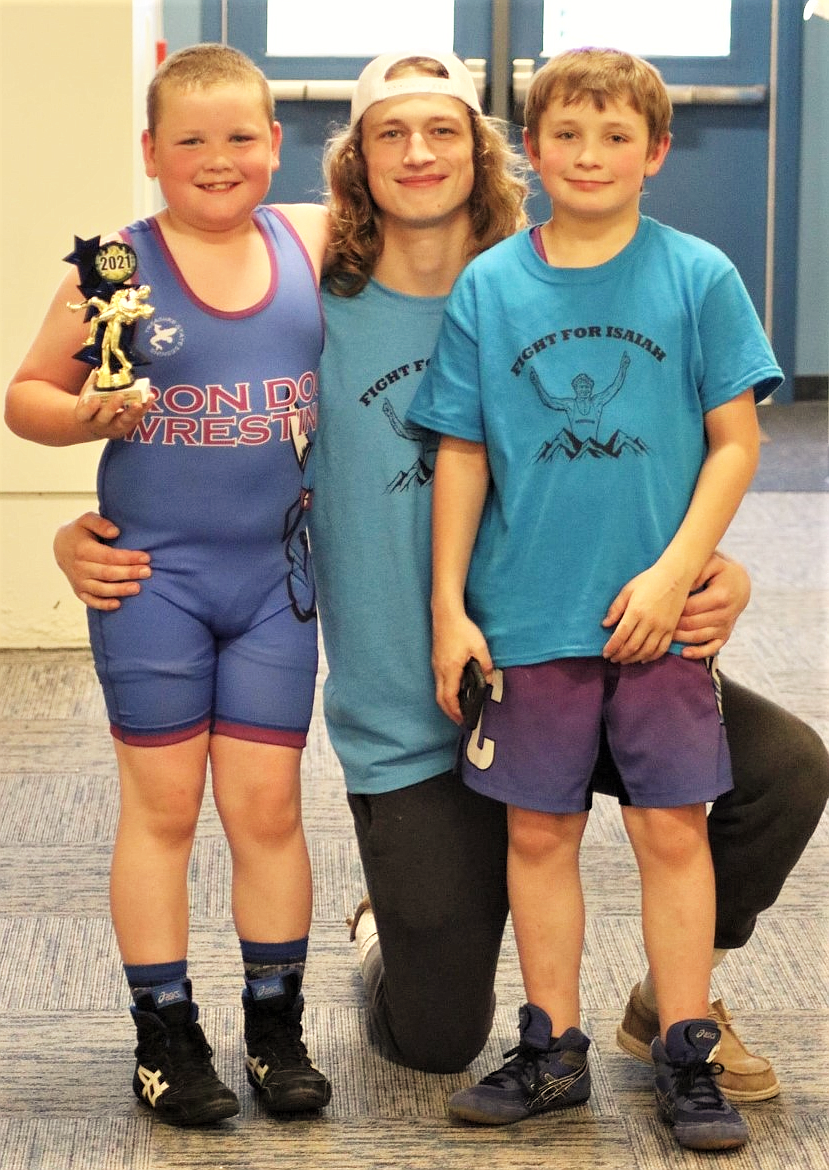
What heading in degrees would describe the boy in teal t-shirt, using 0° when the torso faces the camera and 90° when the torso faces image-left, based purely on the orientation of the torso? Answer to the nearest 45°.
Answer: approximately 0°

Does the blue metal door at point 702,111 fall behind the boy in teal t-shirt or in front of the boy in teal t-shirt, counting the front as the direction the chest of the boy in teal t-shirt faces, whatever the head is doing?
behind
